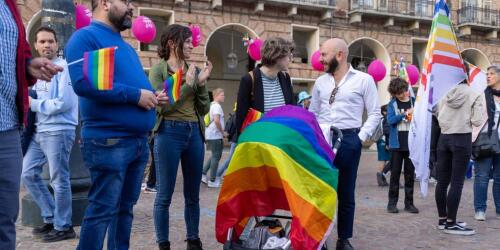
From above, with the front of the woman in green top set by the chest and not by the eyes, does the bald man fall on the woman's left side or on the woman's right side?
on the woman's left side

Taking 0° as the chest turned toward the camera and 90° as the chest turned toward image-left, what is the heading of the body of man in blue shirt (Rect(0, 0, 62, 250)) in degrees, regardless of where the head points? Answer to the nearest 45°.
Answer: approximately 315°

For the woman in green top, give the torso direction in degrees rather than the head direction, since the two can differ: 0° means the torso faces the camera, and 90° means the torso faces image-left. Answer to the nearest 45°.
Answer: approximately 315°

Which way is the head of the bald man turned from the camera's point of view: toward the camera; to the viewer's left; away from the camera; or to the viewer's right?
to the viewer's left
